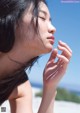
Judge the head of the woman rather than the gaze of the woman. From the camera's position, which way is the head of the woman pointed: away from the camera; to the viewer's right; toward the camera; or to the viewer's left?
to the viewer's right

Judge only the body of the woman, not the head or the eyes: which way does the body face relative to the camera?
to the viewer's right
